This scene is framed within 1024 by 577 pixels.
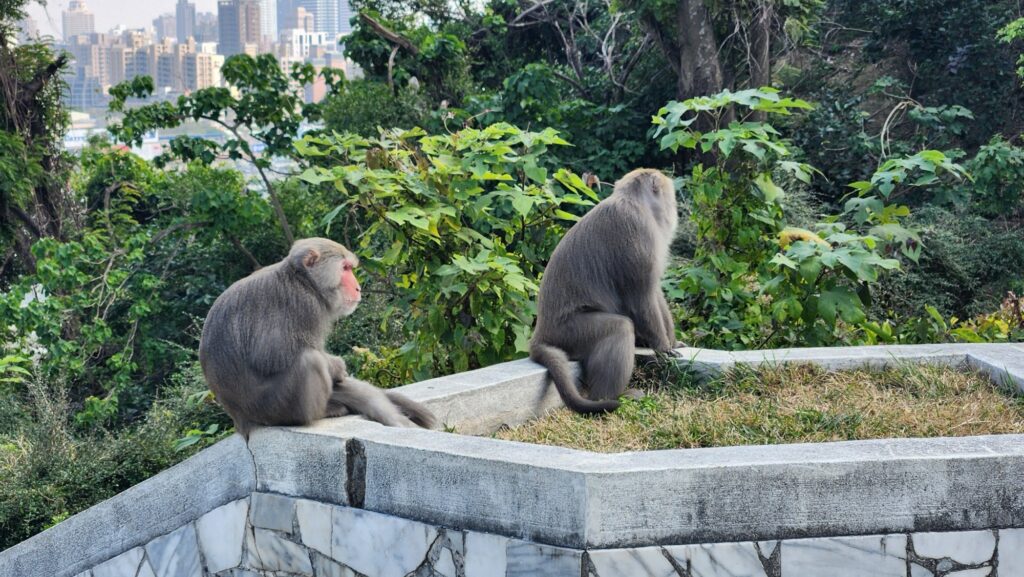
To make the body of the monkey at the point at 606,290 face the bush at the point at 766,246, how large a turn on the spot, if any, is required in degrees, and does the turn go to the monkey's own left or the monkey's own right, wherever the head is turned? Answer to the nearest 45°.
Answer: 0° — it already faces it

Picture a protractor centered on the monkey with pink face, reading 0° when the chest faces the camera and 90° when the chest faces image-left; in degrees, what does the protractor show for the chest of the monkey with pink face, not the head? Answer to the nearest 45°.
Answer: approximately 270°

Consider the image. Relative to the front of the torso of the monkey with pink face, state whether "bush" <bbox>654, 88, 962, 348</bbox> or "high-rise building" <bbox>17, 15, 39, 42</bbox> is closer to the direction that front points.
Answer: the bush

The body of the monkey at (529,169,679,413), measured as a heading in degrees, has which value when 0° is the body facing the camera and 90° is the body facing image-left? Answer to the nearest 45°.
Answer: approximately 225°

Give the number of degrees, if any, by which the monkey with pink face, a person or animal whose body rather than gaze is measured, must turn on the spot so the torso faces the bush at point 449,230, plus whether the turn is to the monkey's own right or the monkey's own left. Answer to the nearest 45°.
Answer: approximately 45° to the monkey's own left

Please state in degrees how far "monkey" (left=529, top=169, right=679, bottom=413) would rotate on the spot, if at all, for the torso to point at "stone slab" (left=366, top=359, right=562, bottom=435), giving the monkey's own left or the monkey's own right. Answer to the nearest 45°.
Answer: approximately 180°

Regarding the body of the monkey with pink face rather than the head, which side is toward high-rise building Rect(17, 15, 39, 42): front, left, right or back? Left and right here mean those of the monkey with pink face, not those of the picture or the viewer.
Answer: left

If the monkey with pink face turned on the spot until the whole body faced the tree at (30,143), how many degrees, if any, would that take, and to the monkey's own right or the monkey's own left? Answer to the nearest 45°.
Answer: approximately 90° to the monkey's own left

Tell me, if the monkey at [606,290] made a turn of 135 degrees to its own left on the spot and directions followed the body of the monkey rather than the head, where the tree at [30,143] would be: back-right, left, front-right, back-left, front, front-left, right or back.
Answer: front-right

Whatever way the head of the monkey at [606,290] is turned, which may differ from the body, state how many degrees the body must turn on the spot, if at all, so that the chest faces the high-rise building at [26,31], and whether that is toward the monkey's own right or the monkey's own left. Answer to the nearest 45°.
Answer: approximately 90° to the monkey's own left

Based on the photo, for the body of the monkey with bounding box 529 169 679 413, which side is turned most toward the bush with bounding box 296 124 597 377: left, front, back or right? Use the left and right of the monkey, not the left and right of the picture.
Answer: left

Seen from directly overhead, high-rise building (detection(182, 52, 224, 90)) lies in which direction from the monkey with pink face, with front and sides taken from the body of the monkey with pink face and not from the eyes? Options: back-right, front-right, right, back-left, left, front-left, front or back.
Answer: left
